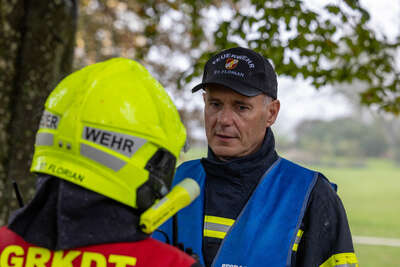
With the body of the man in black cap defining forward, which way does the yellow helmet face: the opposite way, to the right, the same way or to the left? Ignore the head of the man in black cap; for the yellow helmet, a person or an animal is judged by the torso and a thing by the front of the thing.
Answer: the opposite way

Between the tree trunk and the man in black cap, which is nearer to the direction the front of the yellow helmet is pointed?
the man in black cap

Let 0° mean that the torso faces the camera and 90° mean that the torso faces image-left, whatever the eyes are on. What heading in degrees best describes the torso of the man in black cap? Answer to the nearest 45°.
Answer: approximately 45°

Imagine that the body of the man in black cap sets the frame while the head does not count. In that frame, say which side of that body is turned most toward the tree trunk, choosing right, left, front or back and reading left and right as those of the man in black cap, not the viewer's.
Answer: right

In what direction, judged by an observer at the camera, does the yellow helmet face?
facing away from the viewer and to the right of the viewer

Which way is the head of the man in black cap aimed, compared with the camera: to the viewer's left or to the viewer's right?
to the viewer's left

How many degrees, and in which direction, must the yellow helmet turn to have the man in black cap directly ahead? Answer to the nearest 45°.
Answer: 0° — it already faces them
